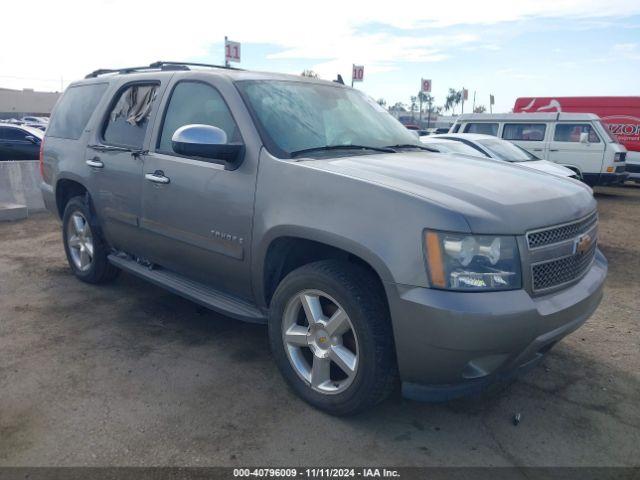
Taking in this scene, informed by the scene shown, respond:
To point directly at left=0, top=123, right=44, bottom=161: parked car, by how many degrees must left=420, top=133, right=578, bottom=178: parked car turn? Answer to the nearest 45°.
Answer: approximately 135° to its right

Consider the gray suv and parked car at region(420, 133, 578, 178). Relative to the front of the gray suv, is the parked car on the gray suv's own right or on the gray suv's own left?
on the gray suv's own left

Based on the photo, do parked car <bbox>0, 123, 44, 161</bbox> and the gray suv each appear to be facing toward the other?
no

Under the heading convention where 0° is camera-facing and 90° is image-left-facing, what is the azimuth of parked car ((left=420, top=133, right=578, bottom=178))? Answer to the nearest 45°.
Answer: approximately 315°

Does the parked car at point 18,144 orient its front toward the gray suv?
no

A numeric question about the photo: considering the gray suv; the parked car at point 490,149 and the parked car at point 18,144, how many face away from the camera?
0

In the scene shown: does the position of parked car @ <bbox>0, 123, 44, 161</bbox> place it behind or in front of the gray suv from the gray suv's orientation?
behind

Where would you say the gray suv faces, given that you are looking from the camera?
facing the viewer and to the right of the viewer

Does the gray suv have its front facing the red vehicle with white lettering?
no

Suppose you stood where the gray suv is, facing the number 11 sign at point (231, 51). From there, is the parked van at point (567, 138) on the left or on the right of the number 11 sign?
right

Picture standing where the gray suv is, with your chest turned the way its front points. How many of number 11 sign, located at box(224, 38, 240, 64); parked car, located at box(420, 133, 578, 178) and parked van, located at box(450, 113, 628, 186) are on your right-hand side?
0

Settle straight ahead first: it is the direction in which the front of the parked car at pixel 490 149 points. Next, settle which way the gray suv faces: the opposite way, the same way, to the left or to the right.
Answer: the same way

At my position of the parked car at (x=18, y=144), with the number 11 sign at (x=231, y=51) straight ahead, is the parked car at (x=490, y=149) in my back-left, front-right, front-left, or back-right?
front-right
